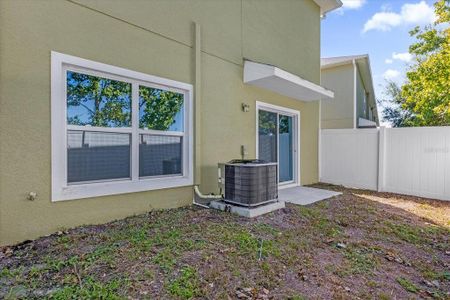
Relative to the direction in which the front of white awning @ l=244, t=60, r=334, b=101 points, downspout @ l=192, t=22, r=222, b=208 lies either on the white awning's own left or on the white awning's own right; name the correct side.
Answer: on the white awning's own right

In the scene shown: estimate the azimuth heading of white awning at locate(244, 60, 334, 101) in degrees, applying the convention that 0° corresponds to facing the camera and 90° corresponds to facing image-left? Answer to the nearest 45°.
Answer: approximately 315°

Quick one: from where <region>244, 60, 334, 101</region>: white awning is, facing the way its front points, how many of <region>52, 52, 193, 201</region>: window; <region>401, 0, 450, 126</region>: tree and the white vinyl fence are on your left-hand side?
2

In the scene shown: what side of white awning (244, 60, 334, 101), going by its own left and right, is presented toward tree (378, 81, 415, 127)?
left

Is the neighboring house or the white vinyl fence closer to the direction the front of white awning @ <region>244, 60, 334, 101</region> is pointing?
the white vinyl fence

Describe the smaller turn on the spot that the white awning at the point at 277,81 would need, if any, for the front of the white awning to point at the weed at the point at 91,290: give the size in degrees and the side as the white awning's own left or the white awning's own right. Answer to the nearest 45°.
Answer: approximately 45° to the white awning's own right

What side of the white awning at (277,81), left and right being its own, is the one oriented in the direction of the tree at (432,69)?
left

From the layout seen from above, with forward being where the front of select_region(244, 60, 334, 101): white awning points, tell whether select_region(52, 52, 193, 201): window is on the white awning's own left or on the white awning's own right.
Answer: on the white awning's own right
